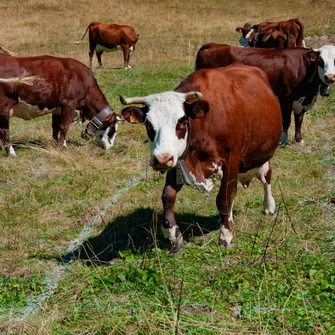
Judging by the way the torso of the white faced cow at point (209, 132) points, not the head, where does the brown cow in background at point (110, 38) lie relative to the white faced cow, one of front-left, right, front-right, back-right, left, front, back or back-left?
back-right

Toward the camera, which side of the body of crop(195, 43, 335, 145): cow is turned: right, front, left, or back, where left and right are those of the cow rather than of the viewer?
right

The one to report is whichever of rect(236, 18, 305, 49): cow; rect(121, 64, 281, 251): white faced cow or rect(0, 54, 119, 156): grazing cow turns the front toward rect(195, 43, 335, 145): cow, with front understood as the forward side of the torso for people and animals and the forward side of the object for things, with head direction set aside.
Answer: the grazing cow

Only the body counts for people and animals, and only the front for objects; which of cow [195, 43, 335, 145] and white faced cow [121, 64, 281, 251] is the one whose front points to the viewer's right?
the cow

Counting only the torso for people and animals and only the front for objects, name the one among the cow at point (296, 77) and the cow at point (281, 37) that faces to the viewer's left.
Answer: the cow at point (281, 37)

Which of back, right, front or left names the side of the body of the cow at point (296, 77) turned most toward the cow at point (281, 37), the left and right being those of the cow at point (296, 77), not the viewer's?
left

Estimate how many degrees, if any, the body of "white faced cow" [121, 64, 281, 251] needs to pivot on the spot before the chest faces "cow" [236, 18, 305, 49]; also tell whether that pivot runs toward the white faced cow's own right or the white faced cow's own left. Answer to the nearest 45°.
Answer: approximately 135° to the white faced cow's own right

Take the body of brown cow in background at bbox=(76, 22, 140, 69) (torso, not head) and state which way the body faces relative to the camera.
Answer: to the viewer's right

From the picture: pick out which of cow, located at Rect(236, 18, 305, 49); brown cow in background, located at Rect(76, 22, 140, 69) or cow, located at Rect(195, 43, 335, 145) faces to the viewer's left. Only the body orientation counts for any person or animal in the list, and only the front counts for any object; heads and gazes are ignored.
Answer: cow, located at Rect(236, 18, 305, 49)

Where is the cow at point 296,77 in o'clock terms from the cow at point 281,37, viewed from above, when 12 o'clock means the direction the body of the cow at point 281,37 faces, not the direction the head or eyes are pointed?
the cow at point 296,77 is roughly at 9 o'clock from the cow at point 281,37.

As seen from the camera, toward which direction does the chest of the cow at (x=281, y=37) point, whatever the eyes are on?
to the viewer's left

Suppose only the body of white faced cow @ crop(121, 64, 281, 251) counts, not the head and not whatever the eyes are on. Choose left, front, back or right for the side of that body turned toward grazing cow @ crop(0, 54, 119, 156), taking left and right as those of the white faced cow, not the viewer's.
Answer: right

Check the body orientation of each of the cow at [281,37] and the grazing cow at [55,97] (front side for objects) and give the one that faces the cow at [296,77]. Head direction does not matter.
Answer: the grazing cow

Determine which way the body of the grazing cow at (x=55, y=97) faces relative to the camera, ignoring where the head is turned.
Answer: to the viewer's right

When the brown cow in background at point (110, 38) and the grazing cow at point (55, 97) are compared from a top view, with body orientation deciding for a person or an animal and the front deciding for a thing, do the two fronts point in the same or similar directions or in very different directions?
same or similar directions

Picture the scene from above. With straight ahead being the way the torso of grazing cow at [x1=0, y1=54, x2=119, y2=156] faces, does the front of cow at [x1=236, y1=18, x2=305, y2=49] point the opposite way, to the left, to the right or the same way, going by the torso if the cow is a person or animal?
the opposite way
